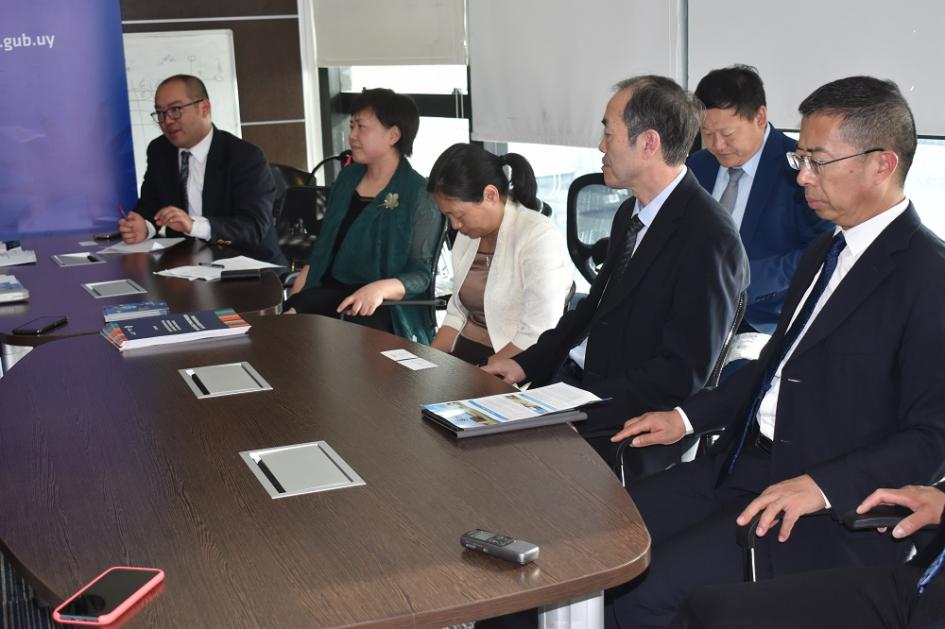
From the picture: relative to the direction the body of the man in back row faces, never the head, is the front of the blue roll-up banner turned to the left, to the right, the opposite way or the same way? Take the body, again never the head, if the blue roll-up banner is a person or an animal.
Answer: to the left

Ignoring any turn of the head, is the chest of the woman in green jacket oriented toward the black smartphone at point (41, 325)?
yes

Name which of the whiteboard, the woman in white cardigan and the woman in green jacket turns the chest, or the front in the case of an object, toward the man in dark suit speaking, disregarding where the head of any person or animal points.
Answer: the whiteboard

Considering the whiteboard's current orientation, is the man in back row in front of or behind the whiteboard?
in front

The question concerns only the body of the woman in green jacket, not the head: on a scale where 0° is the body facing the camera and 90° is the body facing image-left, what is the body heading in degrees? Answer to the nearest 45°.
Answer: approximately 45°

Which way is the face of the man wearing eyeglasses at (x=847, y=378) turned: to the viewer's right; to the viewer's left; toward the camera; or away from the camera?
to the viewer's left

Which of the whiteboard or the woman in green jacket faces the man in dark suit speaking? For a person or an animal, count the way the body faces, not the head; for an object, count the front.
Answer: the whiteboard

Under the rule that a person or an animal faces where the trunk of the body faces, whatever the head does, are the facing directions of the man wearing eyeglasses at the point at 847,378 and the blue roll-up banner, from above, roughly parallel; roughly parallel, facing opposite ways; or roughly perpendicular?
roughly perpendicular

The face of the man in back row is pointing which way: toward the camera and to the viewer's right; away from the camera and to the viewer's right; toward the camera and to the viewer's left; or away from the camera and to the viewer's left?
toward the camera and to the viewer's left

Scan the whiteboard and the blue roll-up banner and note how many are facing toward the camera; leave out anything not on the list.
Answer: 2

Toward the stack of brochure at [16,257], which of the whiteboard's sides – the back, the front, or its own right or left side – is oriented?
front

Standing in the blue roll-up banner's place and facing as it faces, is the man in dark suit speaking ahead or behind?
ahead

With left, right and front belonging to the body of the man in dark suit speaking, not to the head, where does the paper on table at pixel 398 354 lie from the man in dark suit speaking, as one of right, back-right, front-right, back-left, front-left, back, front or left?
front-left
